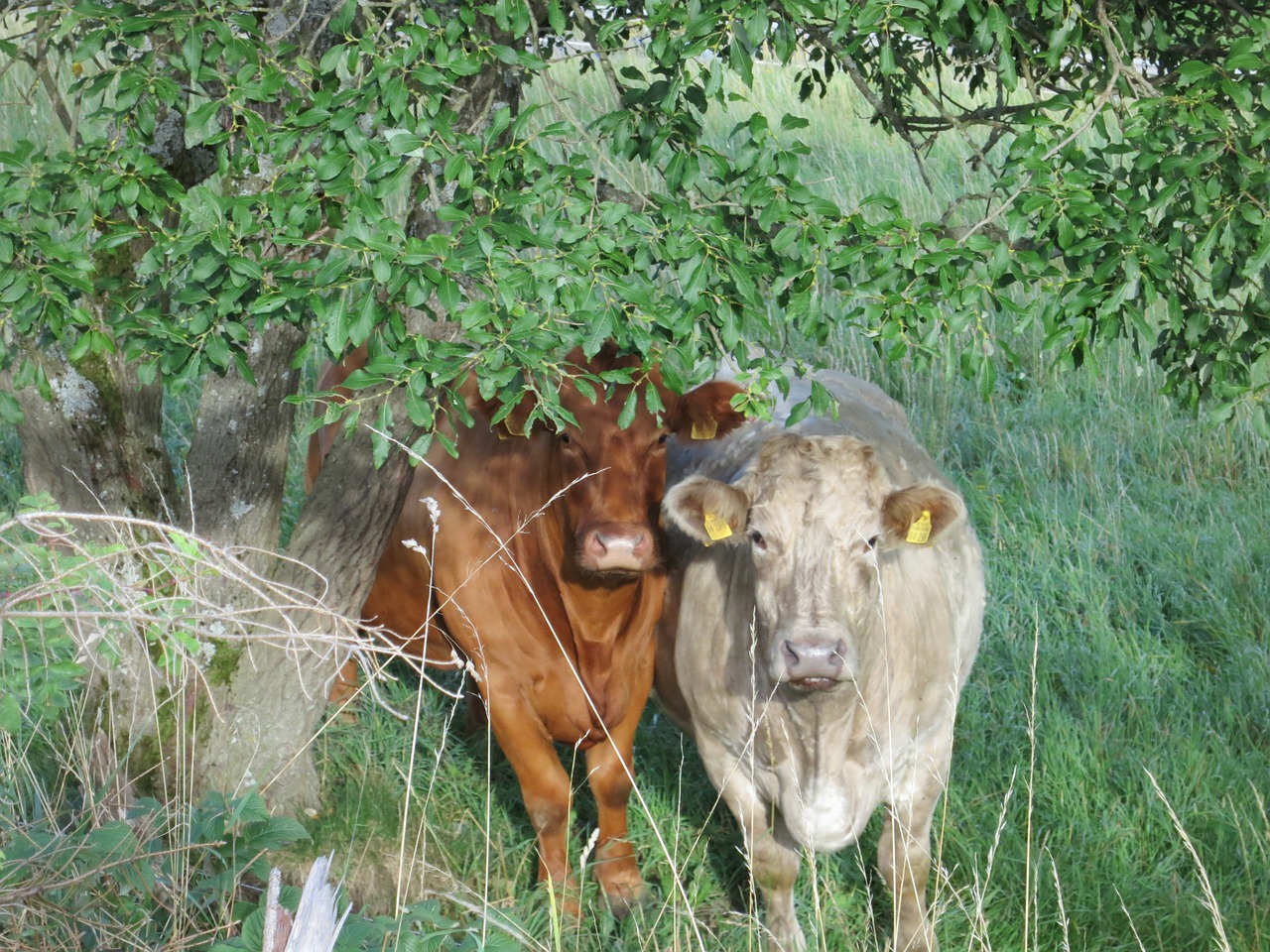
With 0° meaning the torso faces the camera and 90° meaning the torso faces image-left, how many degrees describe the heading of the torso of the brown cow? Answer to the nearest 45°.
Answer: approximately 315°

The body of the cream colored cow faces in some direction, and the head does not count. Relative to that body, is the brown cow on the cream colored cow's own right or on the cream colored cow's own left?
on the cream colored cow's own right

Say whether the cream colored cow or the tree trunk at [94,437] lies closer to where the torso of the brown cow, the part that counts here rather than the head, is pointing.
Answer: the cream colored cow

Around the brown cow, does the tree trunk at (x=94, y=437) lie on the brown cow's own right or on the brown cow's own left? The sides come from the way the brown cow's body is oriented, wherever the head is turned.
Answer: on the brown cow's own right

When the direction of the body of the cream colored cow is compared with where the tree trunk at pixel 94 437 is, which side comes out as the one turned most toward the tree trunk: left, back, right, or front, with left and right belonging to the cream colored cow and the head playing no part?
right

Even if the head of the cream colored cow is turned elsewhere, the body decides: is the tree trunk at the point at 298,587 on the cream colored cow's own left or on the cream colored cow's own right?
on the cream colored cow's own right

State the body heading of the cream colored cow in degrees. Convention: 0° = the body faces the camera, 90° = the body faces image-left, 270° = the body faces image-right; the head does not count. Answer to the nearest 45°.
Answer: approximately 0°

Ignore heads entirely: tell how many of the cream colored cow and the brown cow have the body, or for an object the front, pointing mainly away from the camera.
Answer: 0
